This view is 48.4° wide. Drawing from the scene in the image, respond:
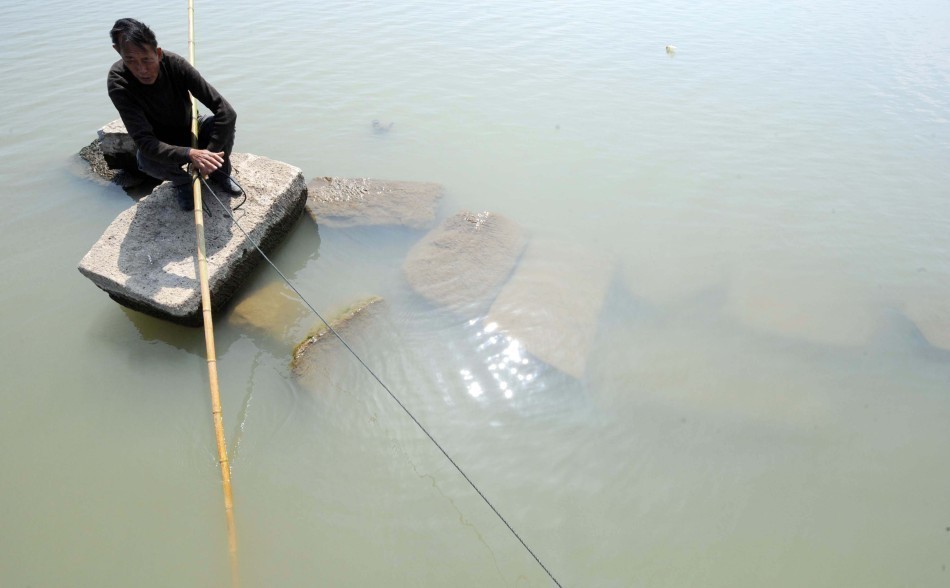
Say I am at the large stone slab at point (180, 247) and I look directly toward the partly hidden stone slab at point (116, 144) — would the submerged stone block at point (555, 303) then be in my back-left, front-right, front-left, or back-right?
back-right

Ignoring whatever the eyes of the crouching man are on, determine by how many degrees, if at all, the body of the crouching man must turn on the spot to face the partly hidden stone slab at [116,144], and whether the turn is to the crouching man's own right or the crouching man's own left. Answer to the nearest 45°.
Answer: approximately 135° to the crouching man's own left

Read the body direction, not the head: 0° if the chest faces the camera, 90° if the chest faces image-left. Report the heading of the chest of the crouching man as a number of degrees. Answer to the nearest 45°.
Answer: approximately 315°

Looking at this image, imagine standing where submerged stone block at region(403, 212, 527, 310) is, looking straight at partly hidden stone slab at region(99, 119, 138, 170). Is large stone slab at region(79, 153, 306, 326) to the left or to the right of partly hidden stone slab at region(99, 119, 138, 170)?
left
